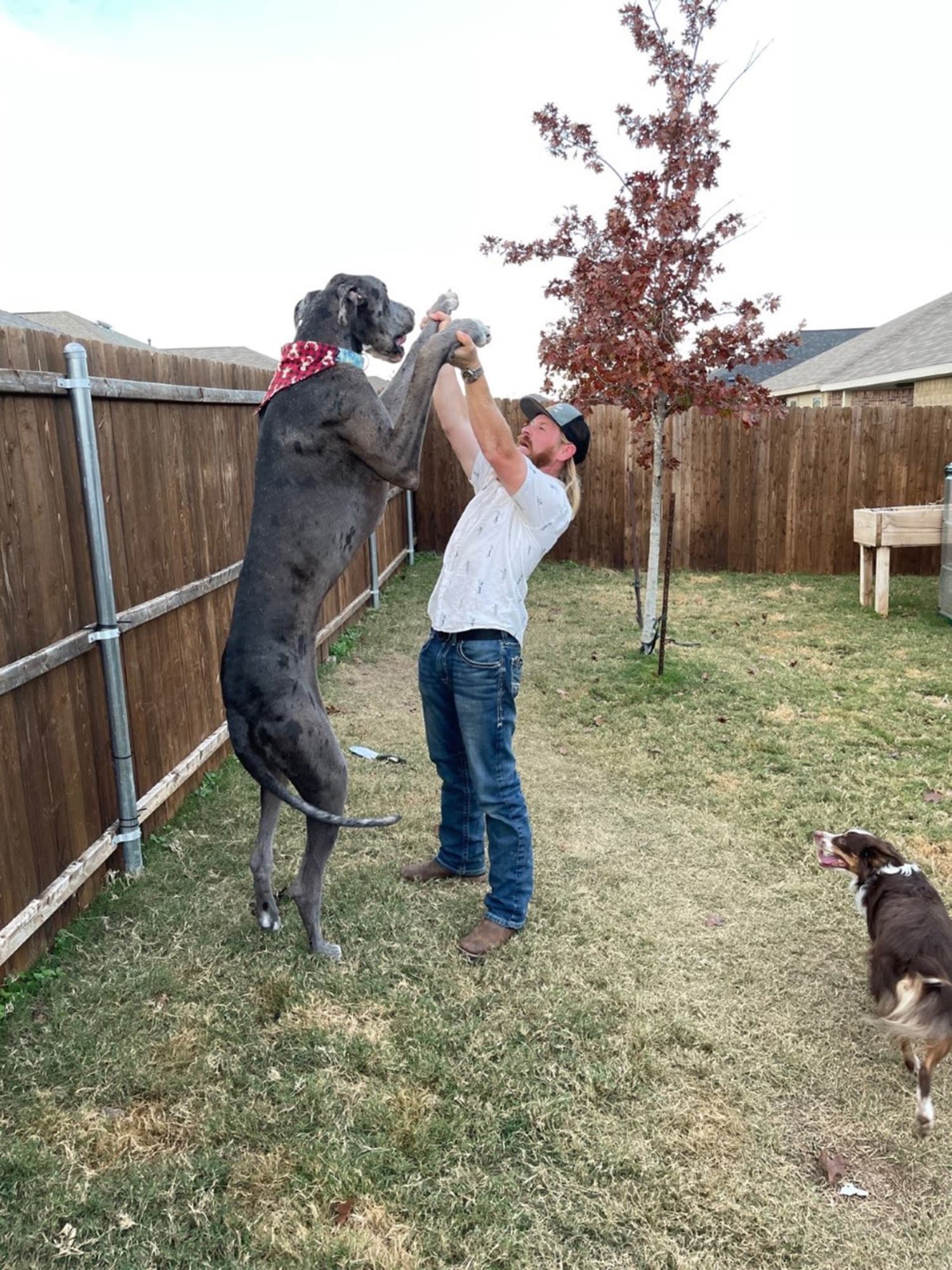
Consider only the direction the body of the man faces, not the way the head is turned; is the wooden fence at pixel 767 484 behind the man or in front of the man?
behind

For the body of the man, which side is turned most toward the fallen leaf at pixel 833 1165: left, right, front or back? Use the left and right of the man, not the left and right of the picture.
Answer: left

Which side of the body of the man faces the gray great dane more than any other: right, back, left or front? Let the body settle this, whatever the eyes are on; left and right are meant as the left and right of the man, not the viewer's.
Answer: front

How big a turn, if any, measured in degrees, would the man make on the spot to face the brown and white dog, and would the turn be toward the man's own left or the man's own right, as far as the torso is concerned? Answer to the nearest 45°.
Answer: approximately 90° to the man's own left

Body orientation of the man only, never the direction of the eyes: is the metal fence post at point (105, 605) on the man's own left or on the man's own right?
on the man's own right

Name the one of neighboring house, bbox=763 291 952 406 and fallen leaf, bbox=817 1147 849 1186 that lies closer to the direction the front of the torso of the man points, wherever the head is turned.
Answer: the fallen leaf

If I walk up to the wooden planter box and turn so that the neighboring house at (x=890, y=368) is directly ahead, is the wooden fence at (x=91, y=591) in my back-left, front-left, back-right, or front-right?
back-left

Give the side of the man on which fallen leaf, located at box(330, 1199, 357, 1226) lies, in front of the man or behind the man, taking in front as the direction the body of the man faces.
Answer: in front

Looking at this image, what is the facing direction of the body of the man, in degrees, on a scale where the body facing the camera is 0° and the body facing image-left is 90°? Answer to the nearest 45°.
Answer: approximately 45°

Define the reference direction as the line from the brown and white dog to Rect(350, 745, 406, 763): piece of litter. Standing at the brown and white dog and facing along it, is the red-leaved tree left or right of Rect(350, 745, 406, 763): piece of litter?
right
